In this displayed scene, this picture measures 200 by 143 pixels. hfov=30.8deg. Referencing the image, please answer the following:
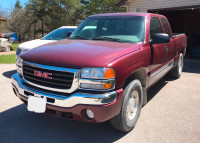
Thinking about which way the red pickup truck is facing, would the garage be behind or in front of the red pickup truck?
behind

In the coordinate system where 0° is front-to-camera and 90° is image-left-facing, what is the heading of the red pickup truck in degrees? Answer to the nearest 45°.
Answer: approximately 45°
